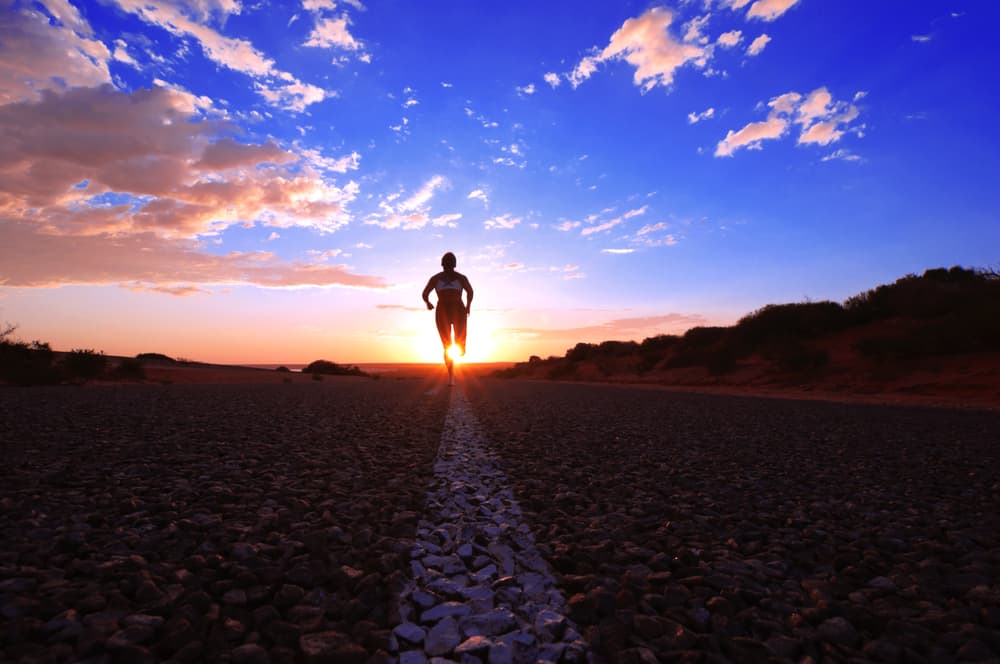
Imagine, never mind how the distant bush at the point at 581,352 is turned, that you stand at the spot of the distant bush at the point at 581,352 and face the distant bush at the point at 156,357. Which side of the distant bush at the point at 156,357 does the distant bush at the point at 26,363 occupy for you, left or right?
left

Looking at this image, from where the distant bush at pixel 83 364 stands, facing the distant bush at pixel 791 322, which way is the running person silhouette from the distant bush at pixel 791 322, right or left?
right

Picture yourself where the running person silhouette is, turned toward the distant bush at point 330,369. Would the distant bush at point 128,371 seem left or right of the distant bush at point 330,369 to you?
left
